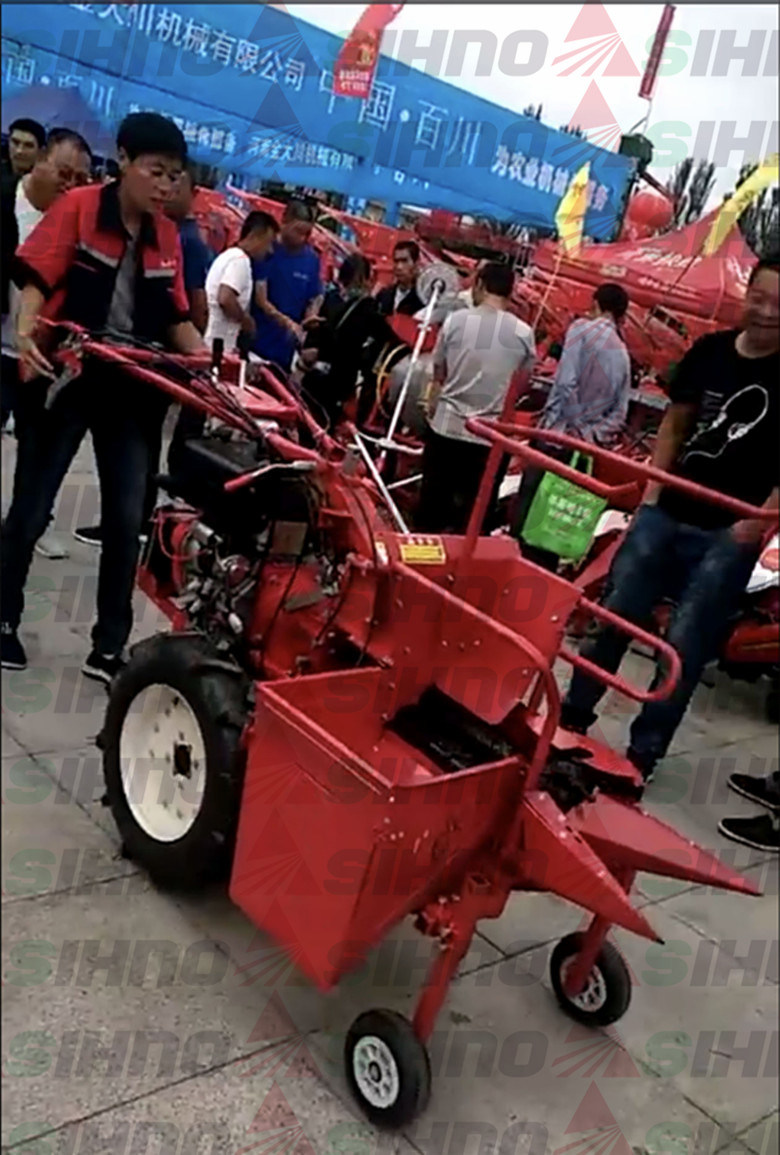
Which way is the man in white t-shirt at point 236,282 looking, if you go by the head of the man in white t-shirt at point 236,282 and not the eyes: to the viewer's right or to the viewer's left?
to the viewer's right

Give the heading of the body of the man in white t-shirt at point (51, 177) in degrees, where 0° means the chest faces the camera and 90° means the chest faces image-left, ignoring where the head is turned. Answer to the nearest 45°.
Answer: approximately 315°

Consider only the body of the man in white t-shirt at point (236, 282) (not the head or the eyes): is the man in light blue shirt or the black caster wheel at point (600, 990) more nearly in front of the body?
the man in light blue shirt

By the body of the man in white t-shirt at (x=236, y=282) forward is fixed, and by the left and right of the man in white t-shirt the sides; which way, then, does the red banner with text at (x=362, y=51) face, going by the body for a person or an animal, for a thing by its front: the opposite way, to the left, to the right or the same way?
to the right

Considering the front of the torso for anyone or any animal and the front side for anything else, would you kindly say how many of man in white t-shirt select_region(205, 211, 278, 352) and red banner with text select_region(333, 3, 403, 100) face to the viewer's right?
1

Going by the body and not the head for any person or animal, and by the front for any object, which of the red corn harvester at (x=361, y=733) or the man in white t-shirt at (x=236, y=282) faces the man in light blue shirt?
the man in white t-shirt

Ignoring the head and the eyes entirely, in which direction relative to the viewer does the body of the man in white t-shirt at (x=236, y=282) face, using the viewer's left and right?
facing to the right of the viewer

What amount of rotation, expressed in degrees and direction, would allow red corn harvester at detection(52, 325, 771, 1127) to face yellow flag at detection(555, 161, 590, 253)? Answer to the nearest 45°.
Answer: approximately 135° to its left

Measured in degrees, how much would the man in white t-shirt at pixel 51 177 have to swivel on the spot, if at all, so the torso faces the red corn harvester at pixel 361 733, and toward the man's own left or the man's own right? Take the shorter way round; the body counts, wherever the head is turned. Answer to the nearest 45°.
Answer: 0° — they already face it

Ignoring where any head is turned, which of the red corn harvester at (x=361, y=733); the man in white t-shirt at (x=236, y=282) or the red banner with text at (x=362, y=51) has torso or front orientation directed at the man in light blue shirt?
the man in white t-shirt

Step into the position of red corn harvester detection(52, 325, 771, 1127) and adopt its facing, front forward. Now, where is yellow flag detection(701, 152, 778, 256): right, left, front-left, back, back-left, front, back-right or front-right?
back-left
